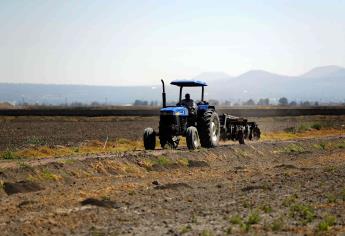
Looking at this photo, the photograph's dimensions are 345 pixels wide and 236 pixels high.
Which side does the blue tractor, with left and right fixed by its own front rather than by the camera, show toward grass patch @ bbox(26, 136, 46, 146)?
right

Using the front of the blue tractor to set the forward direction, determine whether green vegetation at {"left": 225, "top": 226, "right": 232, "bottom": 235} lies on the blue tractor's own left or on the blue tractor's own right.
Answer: on the blue tractor's own left

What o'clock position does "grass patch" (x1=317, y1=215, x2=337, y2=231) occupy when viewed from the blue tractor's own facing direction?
The grass patch is roughly at 10 o'clock from the blue tractor.

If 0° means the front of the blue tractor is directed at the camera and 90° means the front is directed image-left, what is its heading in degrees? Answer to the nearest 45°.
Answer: approximately 45°

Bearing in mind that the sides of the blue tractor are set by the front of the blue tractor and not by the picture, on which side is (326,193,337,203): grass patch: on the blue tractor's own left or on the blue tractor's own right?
on the blue tractor's own left
